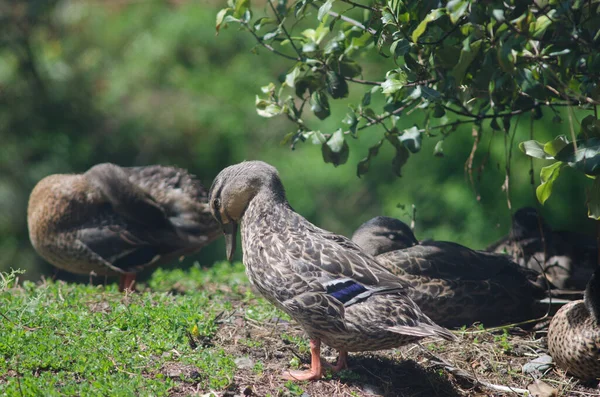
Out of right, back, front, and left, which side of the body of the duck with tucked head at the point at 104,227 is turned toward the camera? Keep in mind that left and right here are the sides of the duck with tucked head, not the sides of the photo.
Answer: left

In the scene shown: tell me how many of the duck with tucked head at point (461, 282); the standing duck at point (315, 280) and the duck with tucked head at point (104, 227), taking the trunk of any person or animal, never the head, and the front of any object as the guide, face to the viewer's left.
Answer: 3

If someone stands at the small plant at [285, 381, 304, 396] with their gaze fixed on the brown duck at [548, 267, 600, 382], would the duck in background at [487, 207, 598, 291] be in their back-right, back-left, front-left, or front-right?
front-left

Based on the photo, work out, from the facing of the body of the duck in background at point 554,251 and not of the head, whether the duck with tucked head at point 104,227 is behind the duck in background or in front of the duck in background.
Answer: in front

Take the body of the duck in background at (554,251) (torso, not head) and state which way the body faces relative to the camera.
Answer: to the viewer's left

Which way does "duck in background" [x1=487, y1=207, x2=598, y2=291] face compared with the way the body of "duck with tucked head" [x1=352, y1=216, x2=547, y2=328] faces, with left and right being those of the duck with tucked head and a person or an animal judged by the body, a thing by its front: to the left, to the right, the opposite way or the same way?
the same way

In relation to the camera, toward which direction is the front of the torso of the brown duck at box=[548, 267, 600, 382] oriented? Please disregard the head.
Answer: to the viewer's left

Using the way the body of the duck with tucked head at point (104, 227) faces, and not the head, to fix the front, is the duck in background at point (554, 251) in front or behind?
behind

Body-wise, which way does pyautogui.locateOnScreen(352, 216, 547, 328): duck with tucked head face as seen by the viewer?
to the viewer's left

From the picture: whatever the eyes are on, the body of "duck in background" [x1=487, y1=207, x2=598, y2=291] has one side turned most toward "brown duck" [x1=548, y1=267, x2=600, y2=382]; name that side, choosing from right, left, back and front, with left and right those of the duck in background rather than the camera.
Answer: left

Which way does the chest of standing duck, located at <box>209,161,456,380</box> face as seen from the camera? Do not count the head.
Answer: to the viewer's left
